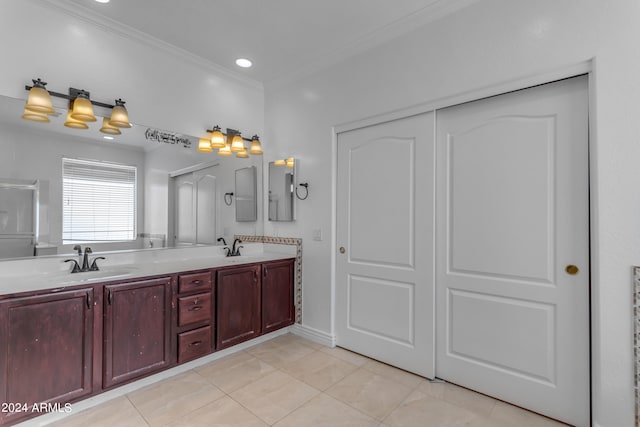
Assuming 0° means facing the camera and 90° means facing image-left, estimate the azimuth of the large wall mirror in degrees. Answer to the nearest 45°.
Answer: approximately 315°

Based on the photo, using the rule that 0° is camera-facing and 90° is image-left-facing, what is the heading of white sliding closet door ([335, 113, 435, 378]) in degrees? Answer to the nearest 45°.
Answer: approximately 45°

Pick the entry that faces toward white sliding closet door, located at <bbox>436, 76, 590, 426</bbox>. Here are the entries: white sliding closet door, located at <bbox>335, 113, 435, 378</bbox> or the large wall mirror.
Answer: the large wall mirror

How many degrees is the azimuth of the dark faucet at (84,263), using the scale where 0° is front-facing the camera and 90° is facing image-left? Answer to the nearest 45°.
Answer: approximately 0°

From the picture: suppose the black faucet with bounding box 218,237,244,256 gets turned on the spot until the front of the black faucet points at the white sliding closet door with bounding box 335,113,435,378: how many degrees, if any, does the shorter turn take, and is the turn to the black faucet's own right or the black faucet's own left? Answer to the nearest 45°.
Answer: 0° — it already faces it

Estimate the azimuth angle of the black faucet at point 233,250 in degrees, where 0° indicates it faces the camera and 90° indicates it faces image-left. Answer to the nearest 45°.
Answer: approximately 315°
